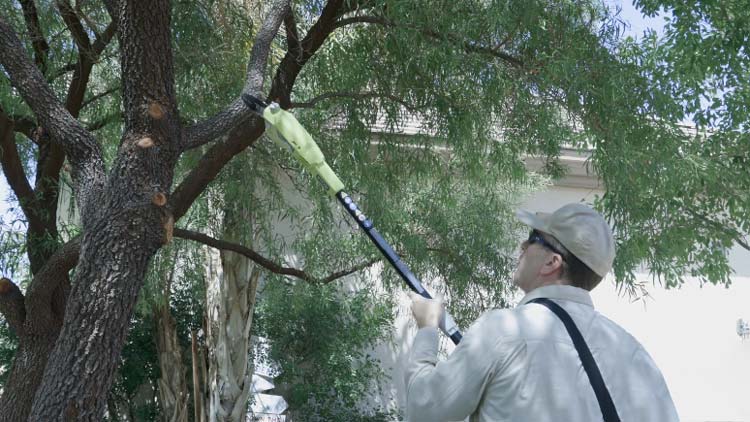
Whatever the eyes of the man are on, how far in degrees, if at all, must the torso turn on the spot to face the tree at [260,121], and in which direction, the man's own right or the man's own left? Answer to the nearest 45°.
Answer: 0° — they already face it

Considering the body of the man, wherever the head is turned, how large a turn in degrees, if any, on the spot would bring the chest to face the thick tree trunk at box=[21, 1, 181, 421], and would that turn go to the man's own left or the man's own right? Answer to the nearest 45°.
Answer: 0° — they already face it

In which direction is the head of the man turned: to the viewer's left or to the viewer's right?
to the viewer's left

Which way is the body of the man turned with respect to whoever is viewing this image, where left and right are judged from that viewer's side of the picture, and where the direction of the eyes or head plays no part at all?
facing away from the viewer and to the left of the viewer

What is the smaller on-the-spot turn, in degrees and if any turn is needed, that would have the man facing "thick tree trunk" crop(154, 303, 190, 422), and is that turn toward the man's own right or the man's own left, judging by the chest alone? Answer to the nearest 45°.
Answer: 0° — they already face it

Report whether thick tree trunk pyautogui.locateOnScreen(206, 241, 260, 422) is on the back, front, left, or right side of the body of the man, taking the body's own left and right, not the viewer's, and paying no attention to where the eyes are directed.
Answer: front
